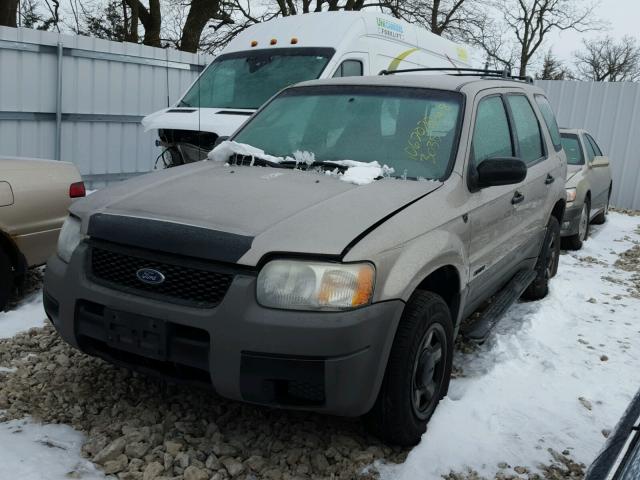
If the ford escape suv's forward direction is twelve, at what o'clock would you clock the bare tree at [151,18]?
The bare tree is roughly at 4 o'clock from the ford escape suv.

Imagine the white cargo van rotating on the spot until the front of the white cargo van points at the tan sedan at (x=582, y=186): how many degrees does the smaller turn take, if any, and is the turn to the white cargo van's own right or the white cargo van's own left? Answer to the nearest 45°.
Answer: approximately 135° to the white cargo van's own left

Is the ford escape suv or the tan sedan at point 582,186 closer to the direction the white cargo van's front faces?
the ford escape suv

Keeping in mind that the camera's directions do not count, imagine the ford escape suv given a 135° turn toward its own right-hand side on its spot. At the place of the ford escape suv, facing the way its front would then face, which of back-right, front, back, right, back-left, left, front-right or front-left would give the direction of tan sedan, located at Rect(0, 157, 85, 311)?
front-left

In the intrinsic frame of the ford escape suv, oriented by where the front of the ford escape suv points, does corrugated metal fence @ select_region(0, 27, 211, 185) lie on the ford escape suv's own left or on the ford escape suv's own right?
on the ford escape suv's own right

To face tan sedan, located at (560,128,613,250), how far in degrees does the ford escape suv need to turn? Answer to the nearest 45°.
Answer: approximately 180°

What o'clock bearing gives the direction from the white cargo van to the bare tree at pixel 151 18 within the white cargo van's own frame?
The bare tree is roughly at 4 o'clock from the white cargo van.

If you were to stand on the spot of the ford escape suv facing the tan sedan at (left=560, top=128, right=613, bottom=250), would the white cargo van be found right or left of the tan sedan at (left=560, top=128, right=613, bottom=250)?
left

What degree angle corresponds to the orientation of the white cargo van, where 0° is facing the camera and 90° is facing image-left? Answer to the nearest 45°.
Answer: approximately 45°

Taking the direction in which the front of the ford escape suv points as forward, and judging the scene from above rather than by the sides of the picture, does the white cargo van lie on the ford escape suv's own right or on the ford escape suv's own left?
on the ford escape suv's own right

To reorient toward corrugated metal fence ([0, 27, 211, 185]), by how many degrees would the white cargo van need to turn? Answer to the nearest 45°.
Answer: approximately 90° to its right

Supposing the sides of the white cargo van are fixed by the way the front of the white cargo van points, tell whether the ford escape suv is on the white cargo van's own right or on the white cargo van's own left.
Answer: on the white cargo van's own left

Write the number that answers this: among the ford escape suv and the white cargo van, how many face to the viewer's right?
0

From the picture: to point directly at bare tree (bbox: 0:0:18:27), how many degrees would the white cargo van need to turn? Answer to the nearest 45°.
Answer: approximately 90° to its right

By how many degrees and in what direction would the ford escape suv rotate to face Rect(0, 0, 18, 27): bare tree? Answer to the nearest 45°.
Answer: approximately 90° to its right
